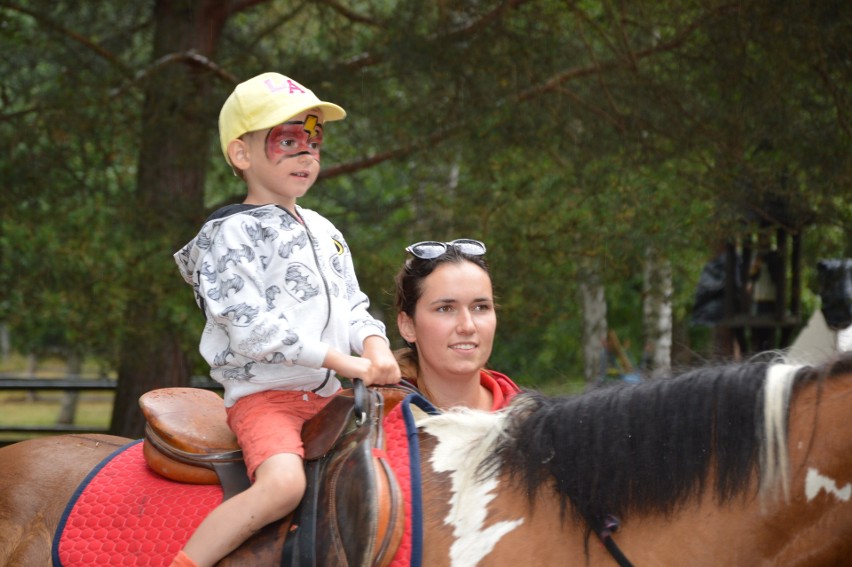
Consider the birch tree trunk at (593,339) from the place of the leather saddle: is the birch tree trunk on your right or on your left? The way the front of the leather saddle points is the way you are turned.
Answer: on your left

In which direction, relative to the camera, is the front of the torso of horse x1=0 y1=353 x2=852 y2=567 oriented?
to the viewer's right

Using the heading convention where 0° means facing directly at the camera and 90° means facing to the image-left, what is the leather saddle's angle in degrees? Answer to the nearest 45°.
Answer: approximately 270°

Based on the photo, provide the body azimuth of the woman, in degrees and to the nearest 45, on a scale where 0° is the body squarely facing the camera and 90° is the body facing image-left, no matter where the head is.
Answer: approximately 315°

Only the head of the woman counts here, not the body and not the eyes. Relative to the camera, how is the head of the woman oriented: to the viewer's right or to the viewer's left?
to the viewer's right

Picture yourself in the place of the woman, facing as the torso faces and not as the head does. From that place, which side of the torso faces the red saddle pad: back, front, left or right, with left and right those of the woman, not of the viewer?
right

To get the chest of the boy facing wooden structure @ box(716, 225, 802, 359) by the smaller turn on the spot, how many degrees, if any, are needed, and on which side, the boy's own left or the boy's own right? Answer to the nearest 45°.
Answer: approximately 90° to the boy's own left

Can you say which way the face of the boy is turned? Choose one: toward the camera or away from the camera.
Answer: toward the camera

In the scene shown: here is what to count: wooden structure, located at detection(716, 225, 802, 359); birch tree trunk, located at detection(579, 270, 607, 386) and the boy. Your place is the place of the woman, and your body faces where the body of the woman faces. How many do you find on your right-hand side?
1

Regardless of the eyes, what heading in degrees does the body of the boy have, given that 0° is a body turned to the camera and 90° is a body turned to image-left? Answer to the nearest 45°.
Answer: approximately 315°

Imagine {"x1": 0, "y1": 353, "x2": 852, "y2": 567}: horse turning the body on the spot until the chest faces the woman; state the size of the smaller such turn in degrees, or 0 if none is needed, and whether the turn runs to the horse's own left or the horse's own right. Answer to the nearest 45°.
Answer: approximately 135° to the horse's own left
